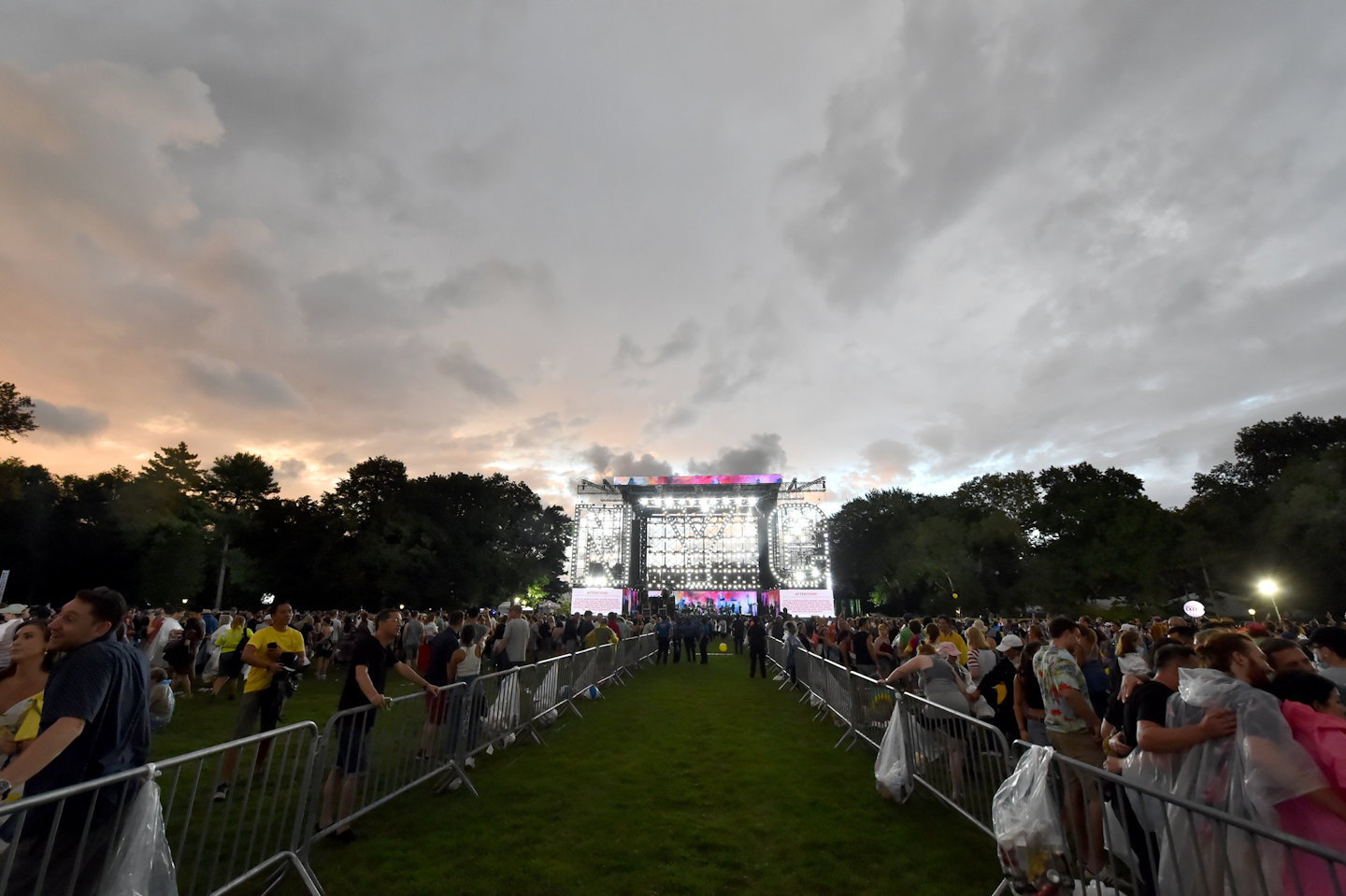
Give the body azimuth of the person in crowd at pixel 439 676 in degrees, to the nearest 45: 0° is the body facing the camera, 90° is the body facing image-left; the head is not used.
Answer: approximately 225°

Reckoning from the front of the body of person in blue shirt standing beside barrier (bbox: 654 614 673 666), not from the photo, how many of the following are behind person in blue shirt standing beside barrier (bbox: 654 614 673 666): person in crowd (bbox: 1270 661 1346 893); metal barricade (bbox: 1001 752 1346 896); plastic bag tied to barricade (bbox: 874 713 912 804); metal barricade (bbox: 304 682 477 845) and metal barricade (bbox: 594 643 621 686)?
5

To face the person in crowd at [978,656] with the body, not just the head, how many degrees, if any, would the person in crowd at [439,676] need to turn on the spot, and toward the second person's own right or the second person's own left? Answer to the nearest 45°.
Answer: approximately 45° to the second person's own right

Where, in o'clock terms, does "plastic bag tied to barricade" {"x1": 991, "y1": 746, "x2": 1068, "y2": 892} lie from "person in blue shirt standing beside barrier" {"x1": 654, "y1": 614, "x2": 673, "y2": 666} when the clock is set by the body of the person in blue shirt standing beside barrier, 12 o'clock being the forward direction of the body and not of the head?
The plastic bag tied to barricade is roughly at 6 o'clock from the person in blue shirt standing beside barrier.

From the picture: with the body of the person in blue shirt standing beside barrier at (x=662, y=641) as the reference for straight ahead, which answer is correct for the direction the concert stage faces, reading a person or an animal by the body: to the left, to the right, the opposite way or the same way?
the opposite way

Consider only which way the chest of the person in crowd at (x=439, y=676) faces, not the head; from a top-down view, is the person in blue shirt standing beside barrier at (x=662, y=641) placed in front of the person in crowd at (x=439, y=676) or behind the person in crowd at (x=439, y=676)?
in front

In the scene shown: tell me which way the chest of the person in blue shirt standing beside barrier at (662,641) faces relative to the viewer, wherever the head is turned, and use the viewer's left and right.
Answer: facing away from the viewer

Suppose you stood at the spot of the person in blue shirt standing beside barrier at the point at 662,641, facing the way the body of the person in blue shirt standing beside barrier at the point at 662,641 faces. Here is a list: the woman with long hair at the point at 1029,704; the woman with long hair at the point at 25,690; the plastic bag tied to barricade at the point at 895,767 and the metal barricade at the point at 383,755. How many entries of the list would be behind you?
4

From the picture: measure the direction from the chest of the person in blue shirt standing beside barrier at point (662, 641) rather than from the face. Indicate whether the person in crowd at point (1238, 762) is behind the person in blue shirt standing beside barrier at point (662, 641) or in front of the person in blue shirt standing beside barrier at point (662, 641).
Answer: behind

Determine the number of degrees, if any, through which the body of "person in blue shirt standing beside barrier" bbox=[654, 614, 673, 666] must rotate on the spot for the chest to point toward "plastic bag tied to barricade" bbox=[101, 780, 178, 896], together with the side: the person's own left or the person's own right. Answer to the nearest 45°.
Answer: approximately 180°

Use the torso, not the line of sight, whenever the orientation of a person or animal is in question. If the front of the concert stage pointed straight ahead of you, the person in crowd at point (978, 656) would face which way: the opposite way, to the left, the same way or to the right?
the opposite way

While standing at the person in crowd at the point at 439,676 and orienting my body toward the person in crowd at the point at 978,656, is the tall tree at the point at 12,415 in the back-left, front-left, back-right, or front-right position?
back-left

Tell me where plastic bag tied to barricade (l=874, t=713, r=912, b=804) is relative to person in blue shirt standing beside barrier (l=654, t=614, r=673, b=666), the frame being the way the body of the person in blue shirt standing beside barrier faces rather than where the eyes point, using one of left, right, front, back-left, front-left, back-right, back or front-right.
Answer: back

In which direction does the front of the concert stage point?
toward the camera

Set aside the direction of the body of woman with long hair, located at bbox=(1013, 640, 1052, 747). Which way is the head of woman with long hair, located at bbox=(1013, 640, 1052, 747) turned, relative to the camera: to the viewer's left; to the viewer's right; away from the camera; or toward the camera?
away from the camera

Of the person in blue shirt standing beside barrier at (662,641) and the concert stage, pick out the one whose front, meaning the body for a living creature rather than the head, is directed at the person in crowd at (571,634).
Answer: the concert stage

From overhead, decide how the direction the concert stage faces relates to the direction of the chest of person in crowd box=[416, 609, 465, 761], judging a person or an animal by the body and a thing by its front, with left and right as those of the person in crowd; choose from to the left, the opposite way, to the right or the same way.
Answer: the opposite way
